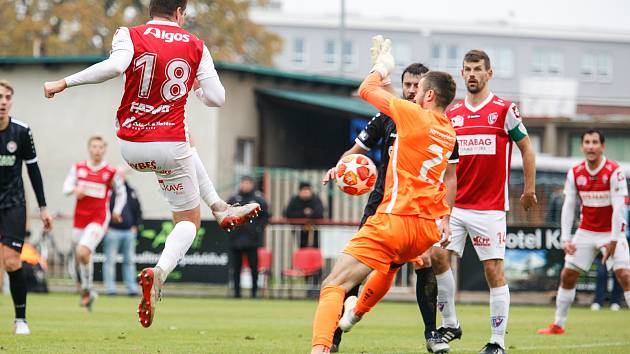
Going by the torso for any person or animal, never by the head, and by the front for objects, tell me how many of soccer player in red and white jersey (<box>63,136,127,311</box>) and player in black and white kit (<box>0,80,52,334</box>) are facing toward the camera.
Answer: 2

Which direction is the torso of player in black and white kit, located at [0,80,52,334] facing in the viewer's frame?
toward the camera

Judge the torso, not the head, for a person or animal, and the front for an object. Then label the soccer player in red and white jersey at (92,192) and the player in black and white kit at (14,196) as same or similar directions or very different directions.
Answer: same or similar directions

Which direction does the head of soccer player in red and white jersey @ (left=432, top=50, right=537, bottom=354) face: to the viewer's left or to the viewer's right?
to the viewer's left

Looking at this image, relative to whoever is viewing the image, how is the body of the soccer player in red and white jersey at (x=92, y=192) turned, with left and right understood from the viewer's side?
facing the viewer

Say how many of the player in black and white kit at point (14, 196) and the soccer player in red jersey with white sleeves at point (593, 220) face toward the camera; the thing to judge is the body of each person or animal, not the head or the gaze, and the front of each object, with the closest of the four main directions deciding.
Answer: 2

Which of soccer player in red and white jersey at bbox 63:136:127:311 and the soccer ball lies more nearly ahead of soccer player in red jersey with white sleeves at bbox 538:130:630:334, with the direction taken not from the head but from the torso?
the soccer ball

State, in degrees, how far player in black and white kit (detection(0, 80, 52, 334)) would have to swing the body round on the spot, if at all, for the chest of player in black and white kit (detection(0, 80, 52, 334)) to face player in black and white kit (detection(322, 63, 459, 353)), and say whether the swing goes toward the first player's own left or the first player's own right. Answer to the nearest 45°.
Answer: approximately 45° to the first player's own left

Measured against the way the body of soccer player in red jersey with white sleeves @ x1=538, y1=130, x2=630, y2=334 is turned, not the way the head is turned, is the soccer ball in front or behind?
in front

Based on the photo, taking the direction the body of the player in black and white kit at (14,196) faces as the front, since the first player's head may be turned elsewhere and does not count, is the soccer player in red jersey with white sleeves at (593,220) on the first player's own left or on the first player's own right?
on the first player's own left

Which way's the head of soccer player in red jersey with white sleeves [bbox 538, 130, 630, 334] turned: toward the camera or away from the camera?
toward the camera

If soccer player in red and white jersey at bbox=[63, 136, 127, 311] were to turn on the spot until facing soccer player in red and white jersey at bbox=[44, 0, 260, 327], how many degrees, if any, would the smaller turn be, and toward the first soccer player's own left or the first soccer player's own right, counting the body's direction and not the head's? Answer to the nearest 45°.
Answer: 0° — they already face them
